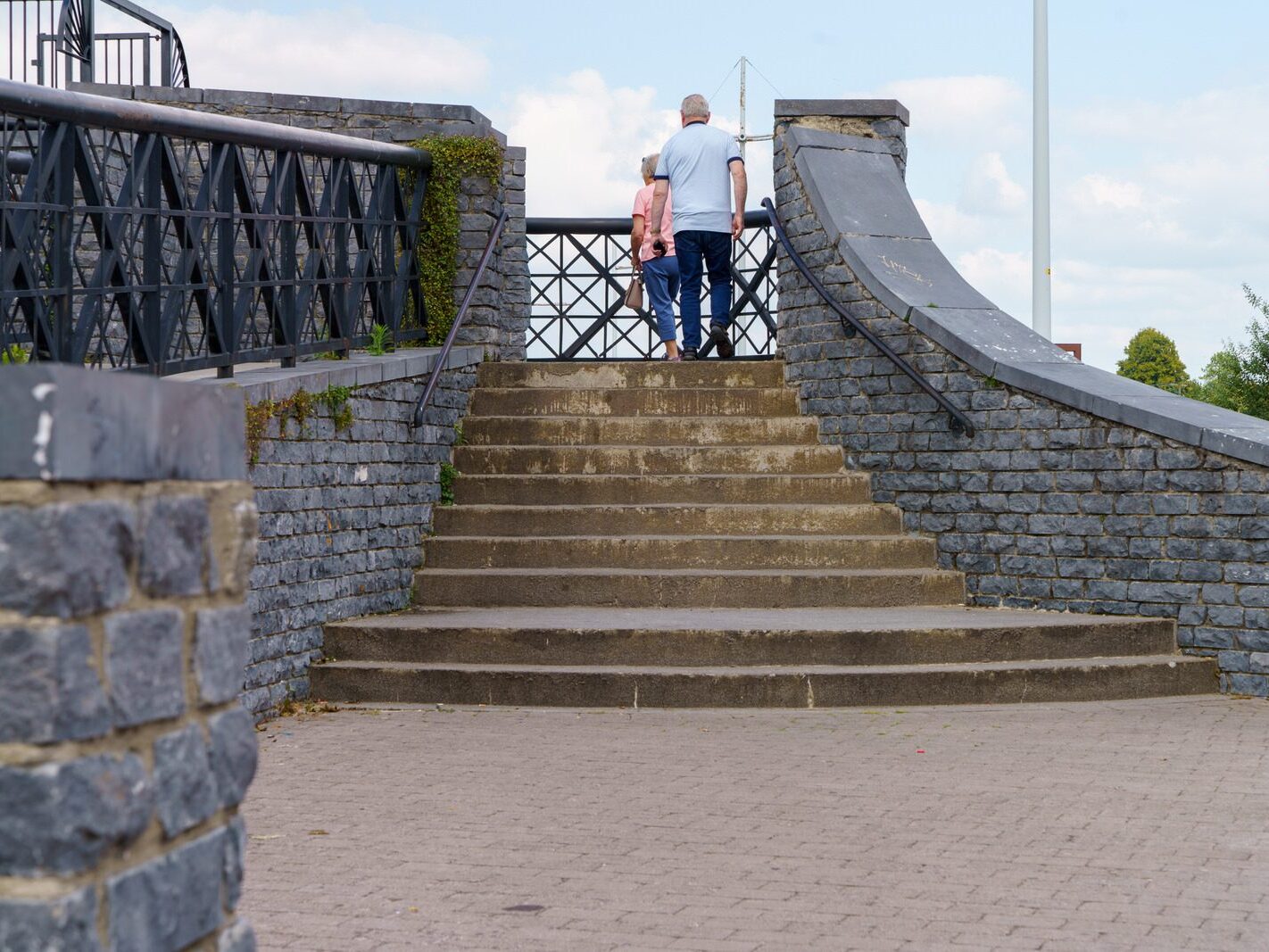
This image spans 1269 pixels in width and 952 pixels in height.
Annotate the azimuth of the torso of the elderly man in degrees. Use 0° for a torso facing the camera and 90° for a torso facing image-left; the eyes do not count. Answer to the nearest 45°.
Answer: approximately 180°

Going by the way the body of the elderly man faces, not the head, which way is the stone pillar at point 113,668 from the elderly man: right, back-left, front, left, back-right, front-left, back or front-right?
back

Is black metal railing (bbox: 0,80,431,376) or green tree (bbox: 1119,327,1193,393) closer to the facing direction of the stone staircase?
the black metal railing

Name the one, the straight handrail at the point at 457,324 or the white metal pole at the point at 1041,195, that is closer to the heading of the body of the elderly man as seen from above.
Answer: the white metal pole

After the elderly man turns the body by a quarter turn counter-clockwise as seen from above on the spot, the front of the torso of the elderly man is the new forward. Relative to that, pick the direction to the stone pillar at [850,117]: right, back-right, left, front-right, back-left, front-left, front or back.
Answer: back

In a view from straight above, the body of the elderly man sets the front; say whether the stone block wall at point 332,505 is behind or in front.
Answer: behind

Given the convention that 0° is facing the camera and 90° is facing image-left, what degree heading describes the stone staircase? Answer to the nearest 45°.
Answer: approximately 0°

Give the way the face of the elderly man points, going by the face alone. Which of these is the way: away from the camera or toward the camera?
away from the camera

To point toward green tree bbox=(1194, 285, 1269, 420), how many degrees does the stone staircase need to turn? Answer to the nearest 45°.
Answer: approximately 135° to its left
